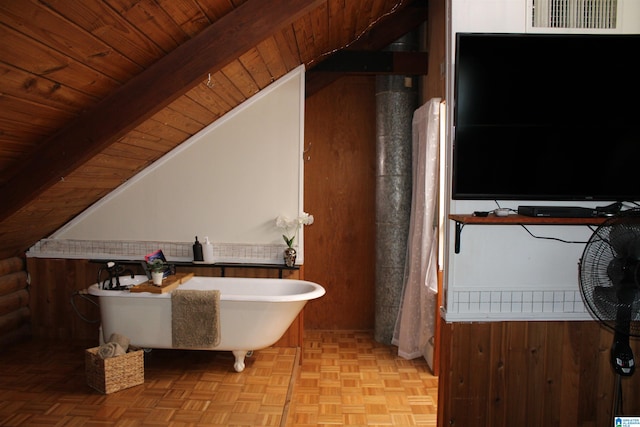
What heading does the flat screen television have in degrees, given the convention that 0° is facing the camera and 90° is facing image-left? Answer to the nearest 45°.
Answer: approximately 0°

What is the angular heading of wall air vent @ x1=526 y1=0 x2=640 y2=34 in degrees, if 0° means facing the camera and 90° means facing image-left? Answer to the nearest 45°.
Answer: approximately 0°

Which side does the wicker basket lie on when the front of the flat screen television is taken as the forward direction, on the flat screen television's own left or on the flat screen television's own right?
on the flat screen television's own right

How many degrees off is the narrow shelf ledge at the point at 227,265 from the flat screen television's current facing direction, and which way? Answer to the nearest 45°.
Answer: approximately 90° to its right

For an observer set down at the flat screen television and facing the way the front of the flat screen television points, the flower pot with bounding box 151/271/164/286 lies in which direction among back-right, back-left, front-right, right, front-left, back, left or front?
right

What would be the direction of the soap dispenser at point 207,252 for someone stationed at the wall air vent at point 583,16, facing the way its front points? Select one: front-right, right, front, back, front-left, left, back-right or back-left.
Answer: right

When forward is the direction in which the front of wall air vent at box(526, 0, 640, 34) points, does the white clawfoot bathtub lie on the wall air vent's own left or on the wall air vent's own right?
on the wall air vent's own right

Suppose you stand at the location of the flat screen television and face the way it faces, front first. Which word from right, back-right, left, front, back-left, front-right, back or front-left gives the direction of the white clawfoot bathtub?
right

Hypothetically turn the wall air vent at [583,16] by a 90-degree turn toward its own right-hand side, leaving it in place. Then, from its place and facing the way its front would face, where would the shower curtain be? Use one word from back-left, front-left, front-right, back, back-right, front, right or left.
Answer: front-right

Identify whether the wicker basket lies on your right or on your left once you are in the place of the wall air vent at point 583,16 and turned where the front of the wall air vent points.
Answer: on your right
